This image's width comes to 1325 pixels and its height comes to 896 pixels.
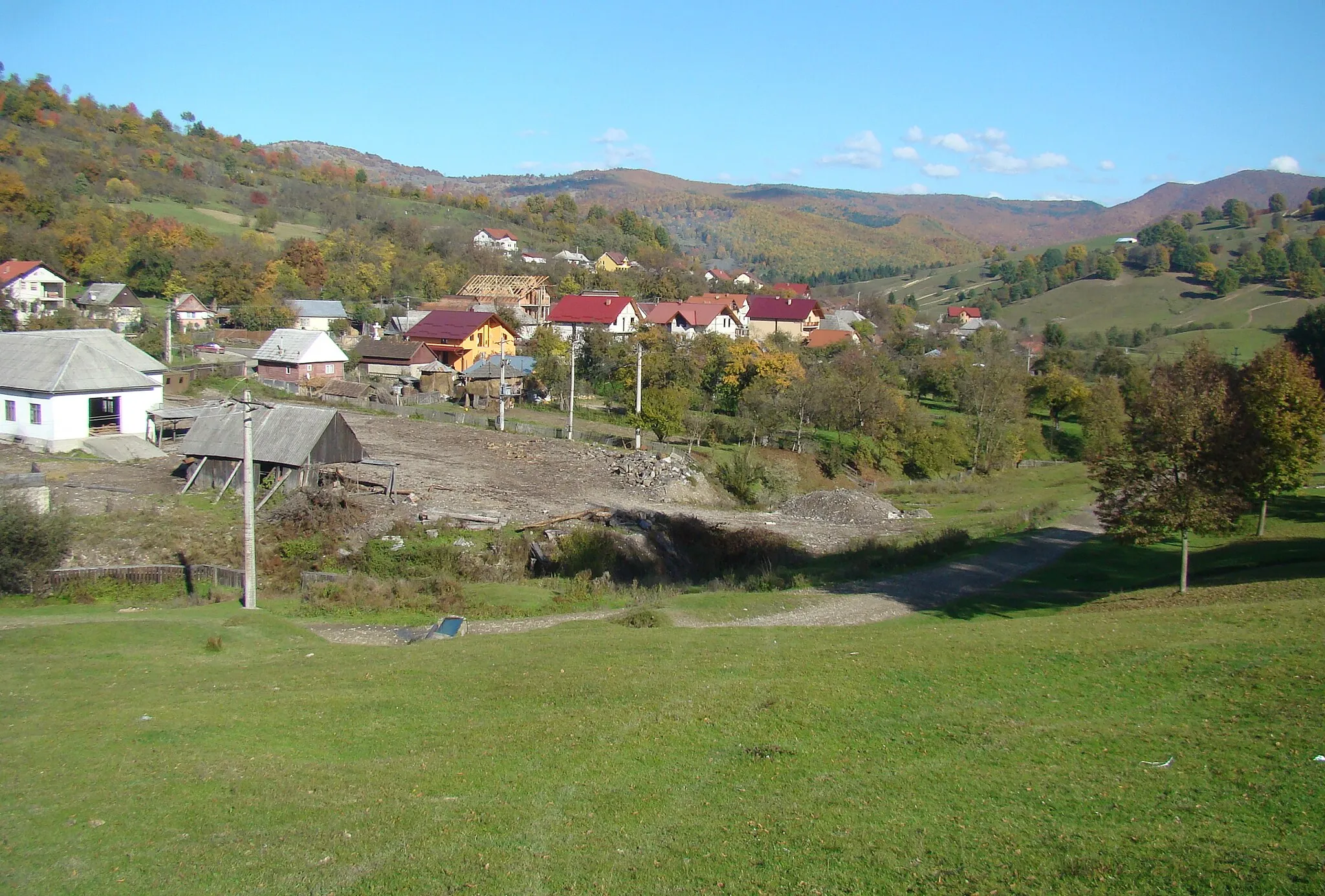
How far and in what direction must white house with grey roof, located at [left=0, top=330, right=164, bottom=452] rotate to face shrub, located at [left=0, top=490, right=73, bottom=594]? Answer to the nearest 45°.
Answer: approximately 45° to its right

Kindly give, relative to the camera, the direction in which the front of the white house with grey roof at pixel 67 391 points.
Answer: facing the viewer and to the right of the viewer

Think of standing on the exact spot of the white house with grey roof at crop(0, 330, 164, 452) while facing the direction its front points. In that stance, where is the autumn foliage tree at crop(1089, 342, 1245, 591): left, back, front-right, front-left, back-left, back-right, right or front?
front

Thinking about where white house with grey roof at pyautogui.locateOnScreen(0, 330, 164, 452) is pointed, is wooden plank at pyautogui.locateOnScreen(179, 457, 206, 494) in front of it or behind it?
in front

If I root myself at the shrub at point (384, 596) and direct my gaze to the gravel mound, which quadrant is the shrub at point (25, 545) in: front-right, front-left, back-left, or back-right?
back-left

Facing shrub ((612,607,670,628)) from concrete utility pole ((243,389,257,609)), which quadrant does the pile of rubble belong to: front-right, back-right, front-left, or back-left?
front-left

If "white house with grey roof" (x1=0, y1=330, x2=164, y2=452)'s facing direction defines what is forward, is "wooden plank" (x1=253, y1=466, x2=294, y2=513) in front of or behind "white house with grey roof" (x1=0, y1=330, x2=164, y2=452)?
in front

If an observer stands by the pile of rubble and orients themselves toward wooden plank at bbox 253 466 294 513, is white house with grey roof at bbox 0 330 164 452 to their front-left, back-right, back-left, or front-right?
front-right
